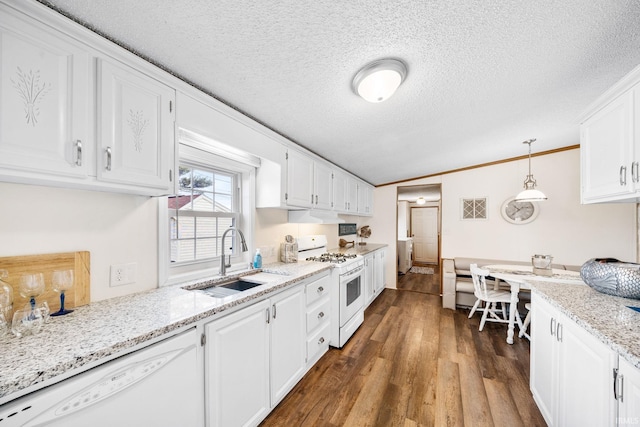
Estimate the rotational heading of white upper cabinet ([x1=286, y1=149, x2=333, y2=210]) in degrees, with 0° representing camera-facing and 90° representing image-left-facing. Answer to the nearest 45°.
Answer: approximately 315°

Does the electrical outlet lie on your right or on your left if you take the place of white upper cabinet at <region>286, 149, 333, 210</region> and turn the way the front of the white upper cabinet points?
on your right

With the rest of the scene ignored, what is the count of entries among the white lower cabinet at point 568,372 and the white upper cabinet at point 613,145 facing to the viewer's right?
0

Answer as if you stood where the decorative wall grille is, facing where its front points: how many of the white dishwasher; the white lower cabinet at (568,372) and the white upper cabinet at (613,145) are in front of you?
3

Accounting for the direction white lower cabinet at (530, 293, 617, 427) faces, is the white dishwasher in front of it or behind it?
in front

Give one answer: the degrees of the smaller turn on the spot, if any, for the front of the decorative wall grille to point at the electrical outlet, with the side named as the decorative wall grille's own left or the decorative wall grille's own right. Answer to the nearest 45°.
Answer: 0° — it already faces it

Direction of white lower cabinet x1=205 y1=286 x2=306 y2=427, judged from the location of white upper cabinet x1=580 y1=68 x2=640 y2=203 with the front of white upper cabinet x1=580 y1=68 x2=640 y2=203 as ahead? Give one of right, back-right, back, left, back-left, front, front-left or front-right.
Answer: front

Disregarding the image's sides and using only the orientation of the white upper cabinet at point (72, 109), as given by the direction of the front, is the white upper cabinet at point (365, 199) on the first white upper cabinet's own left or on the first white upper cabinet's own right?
on the first white upper cabinet's own left

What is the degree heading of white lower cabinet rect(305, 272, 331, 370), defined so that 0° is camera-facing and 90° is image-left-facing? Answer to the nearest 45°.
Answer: approximately 315°

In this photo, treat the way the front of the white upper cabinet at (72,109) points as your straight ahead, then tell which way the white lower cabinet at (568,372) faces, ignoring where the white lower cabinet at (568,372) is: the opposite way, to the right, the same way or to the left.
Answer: the opposite way

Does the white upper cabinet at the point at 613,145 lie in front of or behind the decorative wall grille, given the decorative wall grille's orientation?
in front

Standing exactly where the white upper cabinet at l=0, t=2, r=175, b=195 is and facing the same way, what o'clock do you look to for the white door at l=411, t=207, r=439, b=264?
The white door is roughly at 10 o'clock from the white upper cabinet.

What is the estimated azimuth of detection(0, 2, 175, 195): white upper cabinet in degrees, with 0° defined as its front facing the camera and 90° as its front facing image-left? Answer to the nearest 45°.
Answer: approximately 315°

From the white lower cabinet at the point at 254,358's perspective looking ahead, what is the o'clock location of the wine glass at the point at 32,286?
The wine glass is roughly at 4 o'clock from the white lower cabinet.

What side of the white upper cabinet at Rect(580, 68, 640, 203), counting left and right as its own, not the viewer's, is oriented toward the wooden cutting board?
front

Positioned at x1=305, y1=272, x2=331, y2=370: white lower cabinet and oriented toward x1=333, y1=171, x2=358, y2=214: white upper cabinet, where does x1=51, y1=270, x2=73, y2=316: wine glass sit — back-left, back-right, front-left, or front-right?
back-left
